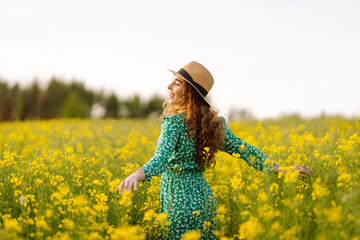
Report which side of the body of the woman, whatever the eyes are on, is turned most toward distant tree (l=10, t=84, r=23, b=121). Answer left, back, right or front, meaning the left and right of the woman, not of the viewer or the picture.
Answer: front

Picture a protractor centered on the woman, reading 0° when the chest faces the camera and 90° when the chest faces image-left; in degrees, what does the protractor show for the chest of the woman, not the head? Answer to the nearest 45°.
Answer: approximately 135°

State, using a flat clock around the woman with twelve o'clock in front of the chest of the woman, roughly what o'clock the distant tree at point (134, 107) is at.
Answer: The distant tree is roughly at 1 o'clock from the woman.

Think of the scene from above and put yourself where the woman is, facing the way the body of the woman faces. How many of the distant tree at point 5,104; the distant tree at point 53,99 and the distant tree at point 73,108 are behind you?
0

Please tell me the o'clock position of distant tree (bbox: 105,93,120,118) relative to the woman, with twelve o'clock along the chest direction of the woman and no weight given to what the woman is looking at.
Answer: The distant tree is roughly at 1 o'clock from the woman.

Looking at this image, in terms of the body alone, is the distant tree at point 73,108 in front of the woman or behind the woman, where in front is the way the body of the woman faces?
in front

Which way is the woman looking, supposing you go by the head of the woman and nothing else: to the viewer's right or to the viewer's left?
to the viewer's left
